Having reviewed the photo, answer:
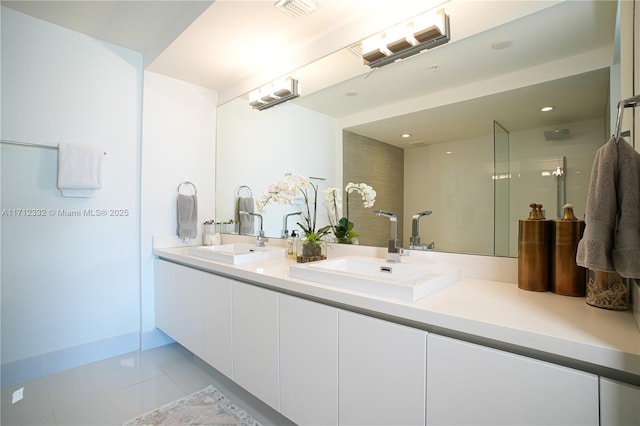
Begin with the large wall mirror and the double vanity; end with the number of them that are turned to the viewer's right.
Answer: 0

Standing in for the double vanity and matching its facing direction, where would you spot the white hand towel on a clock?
The white hand towel is roughly at 2 o'clock from the double vanity.

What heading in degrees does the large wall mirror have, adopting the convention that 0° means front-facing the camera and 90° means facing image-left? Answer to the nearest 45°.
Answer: approximately 45°

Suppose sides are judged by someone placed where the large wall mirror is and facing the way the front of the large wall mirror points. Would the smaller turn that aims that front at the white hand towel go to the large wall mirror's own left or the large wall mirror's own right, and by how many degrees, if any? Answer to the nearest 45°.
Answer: approximately 45° to the large wall mirror's own right

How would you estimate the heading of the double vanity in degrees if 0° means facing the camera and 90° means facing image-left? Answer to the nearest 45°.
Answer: approximately 45°
